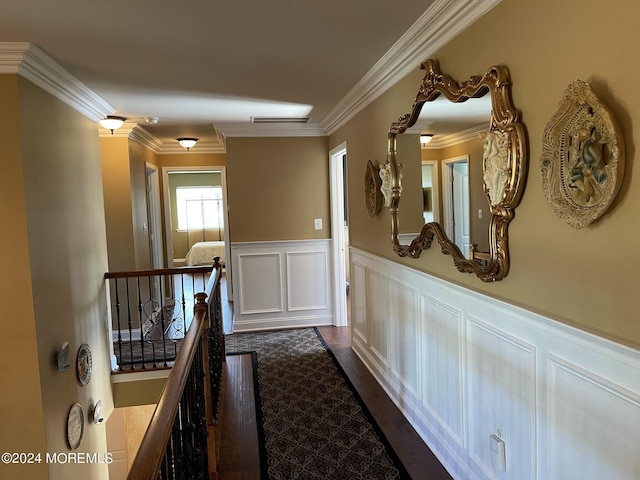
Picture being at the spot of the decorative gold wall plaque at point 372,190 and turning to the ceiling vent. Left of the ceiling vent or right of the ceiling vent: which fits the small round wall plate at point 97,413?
left

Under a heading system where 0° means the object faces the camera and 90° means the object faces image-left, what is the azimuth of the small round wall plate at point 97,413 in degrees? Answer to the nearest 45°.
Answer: approximately 270°

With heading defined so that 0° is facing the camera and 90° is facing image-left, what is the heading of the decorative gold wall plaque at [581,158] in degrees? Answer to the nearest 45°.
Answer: approximately 45°

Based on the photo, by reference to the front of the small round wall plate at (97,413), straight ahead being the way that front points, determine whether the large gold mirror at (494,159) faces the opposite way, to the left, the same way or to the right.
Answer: the opposite way
